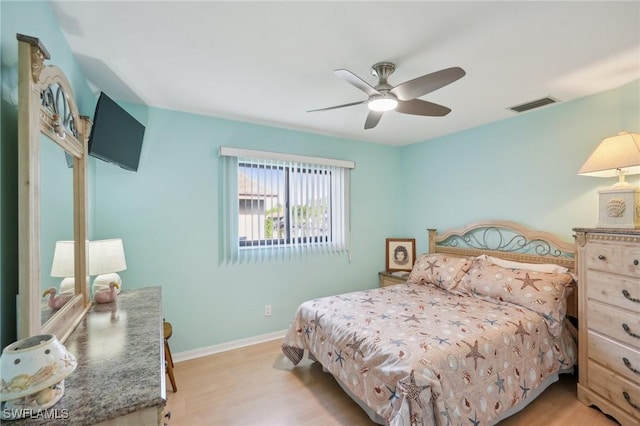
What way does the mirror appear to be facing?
to the viewer's right

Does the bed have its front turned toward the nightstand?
no

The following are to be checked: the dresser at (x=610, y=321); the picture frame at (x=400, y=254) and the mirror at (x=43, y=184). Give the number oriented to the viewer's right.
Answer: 1

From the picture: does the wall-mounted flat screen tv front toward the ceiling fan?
yes

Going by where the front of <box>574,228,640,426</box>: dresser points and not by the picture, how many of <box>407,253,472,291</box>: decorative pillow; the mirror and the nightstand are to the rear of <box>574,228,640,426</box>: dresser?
0

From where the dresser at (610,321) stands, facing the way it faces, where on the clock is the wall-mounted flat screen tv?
The wall-mounted flat screen tv is roughly at 12 o'clock from the dresser.

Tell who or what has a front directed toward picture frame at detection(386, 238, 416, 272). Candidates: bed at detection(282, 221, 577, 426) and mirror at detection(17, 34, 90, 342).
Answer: the mirror

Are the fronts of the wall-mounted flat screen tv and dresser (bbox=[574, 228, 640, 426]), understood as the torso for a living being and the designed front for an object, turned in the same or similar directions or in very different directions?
very different directions

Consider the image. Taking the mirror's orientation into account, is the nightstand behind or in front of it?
in front

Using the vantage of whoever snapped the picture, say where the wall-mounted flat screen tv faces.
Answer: facing the viewer and to the right of the viewer

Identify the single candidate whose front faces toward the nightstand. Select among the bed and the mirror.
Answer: the mirror

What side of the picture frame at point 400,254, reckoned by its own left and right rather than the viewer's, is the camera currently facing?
front

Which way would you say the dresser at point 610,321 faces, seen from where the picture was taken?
facing the viewer and to the left of the viewer

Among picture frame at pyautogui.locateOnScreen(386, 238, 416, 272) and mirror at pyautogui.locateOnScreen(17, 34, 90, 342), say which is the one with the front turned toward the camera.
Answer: the picture frame

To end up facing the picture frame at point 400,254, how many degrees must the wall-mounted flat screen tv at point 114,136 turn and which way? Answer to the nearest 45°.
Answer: approximately 45° to its left

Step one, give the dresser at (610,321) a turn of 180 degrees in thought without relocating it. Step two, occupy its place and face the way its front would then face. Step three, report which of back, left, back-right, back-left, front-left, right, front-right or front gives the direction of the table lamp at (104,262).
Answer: back

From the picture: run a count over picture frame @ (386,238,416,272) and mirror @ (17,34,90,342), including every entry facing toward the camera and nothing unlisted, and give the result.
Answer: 1
